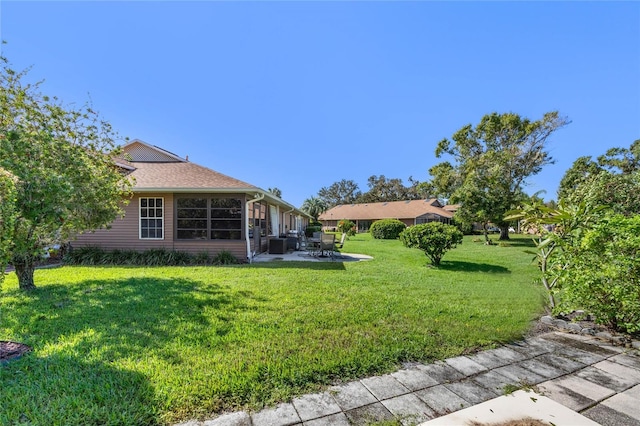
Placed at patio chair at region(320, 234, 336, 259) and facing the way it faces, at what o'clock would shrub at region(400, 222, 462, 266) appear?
The shrub is roughly at 4 o'clock from the patio chair.

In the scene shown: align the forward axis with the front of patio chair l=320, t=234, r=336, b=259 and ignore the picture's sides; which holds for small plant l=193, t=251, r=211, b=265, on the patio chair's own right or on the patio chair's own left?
on the patio chair's own left

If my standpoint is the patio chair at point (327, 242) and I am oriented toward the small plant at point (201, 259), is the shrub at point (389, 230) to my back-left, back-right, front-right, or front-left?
back-right
